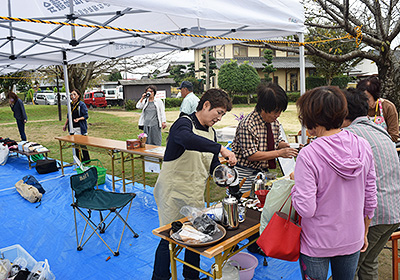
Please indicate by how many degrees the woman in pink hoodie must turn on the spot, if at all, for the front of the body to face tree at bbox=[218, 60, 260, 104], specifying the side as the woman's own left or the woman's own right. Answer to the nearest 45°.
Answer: approximately 45° to the woman's own right

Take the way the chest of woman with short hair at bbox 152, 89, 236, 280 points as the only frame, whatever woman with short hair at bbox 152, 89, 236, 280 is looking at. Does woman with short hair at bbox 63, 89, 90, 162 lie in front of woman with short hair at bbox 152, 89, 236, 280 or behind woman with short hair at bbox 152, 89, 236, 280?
behind

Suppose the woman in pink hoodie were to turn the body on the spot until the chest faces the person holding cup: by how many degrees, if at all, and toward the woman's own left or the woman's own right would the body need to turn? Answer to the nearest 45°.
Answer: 0° — they already face them

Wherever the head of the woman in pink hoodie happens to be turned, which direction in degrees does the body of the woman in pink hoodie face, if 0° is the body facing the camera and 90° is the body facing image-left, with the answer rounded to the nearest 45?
approximately 135°

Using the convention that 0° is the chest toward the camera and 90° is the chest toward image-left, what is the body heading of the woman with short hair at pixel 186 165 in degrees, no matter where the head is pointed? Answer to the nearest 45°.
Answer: approximately 315°

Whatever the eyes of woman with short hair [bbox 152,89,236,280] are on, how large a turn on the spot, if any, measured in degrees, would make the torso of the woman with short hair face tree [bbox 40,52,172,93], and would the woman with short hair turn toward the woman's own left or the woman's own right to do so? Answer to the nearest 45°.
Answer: approximately 135° to the woman's own left

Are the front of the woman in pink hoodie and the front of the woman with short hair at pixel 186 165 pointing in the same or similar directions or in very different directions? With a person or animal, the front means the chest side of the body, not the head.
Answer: very different directions

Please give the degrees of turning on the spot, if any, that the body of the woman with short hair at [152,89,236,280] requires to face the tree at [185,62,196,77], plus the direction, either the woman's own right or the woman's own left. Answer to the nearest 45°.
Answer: approximately 135° to the woman's own left
